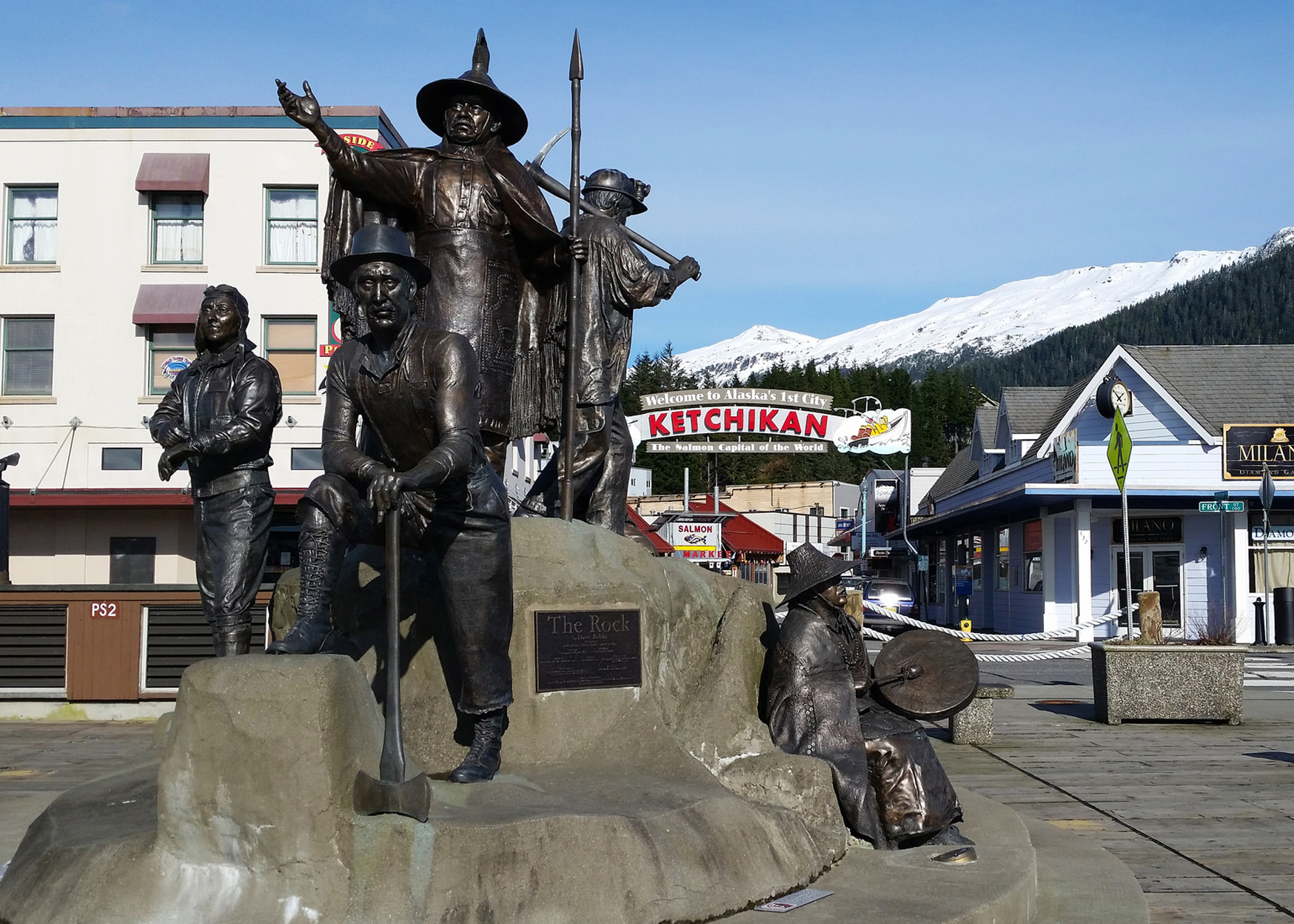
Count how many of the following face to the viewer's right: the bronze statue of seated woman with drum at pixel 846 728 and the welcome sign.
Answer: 1

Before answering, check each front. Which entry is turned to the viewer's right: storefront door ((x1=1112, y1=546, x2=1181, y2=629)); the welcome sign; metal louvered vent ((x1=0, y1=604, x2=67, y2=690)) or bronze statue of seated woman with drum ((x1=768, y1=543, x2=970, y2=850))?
the bronze statue of seated woman with drum

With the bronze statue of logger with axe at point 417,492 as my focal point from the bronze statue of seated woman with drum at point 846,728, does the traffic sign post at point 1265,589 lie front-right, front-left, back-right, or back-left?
back-right

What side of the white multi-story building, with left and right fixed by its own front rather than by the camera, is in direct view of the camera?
front

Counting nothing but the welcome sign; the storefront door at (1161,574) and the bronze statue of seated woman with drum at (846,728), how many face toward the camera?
2

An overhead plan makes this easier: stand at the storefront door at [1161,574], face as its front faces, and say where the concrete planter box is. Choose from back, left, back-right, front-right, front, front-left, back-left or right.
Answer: front

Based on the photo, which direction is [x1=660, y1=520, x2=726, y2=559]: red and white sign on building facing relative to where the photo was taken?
toward the camera

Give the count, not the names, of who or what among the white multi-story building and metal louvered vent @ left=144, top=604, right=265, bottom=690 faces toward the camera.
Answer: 2

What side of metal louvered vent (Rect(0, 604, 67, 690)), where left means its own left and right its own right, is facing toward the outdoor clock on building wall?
left

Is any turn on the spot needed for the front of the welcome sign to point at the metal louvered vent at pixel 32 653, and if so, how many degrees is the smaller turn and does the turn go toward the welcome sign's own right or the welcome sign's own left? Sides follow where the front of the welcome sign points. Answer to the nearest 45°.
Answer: approximately 45° to the welcome sign's own right

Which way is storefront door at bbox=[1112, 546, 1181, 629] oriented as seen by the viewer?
toward the camera

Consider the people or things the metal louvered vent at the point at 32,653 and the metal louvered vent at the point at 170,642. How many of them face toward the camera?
2

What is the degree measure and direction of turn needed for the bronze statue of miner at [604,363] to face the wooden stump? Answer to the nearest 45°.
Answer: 0° — it already faces it

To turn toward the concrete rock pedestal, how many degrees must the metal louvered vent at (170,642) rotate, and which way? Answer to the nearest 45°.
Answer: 0° — it already faces it

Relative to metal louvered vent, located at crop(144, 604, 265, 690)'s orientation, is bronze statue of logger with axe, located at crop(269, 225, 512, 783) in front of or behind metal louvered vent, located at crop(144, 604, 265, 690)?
in front

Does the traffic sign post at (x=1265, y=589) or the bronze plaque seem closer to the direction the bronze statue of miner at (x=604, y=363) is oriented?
the traffic sign post

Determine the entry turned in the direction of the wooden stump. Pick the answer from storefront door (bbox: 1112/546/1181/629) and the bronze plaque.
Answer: the storefront door
